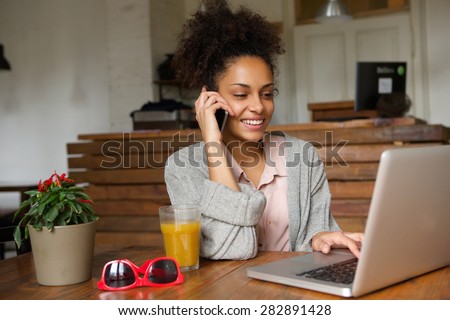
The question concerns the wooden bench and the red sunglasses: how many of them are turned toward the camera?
2

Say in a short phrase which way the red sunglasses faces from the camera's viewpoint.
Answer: facing the viewer

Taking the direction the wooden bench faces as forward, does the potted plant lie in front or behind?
in front

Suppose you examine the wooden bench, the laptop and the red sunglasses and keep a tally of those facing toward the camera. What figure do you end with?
2

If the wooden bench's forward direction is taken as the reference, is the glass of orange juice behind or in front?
in front

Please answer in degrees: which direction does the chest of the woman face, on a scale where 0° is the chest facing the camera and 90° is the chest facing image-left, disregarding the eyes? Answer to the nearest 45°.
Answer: approximately 315°

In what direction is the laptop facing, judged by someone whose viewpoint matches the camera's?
facing away from the viewer and to the left of the viewer

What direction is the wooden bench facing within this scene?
toward the camera

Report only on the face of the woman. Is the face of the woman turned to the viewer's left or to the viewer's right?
to the viewer's right

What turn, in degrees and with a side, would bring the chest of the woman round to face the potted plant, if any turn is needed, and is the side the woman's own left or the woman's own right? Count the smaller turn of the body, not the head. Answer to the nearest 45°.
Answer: approximately 90° to the woman's own right

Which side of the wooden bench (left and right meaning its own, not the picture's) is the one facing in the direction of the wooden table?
front
